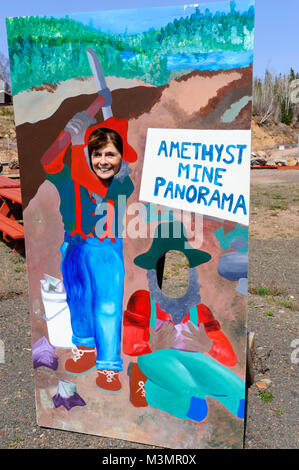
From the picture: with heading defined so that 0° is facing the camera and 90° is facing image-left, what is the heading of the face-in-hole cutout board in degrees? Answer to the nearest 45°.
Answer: approximately 0°
